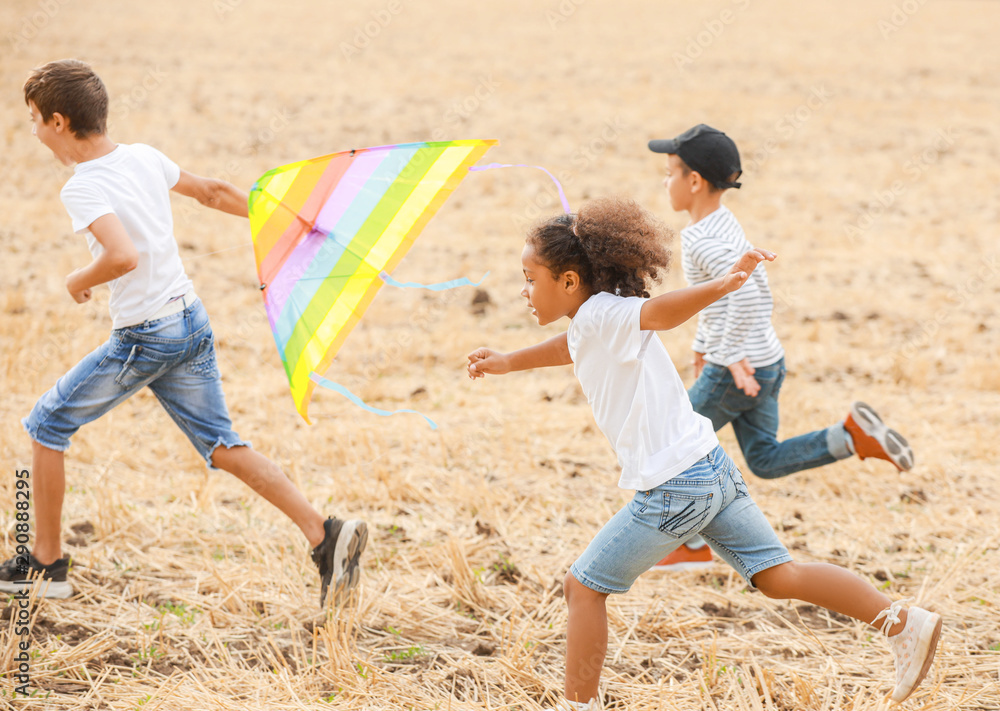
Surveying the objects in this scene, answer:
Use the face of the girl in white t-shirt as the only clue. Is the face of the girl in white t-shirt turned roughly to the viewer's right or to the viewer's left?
to the viewer's left

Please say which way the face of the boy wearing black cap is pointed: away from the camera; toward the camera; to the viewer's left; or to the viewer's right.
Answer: to the viewer's left

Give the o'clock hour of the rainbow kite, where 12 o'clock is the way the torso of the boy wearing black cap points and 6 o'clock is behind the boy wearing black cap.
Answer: The rainbow kite is roughly at 11 o'clock from the boy wearing black cap.

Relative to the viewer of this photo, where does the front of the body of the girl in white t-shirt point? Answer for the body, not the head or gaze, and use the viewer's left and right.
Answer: facing to the left of the viewer

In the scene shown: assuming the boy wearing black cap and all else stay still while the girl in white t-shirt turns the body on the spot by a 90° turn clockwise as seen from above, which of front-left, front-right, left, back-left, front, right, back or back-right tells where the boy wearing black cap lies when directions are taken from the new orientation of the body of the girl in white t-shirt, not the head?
front

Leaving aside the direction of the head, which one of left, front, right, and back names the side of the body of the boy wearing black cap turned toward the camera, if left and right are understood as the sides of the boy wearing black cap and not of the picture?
left
